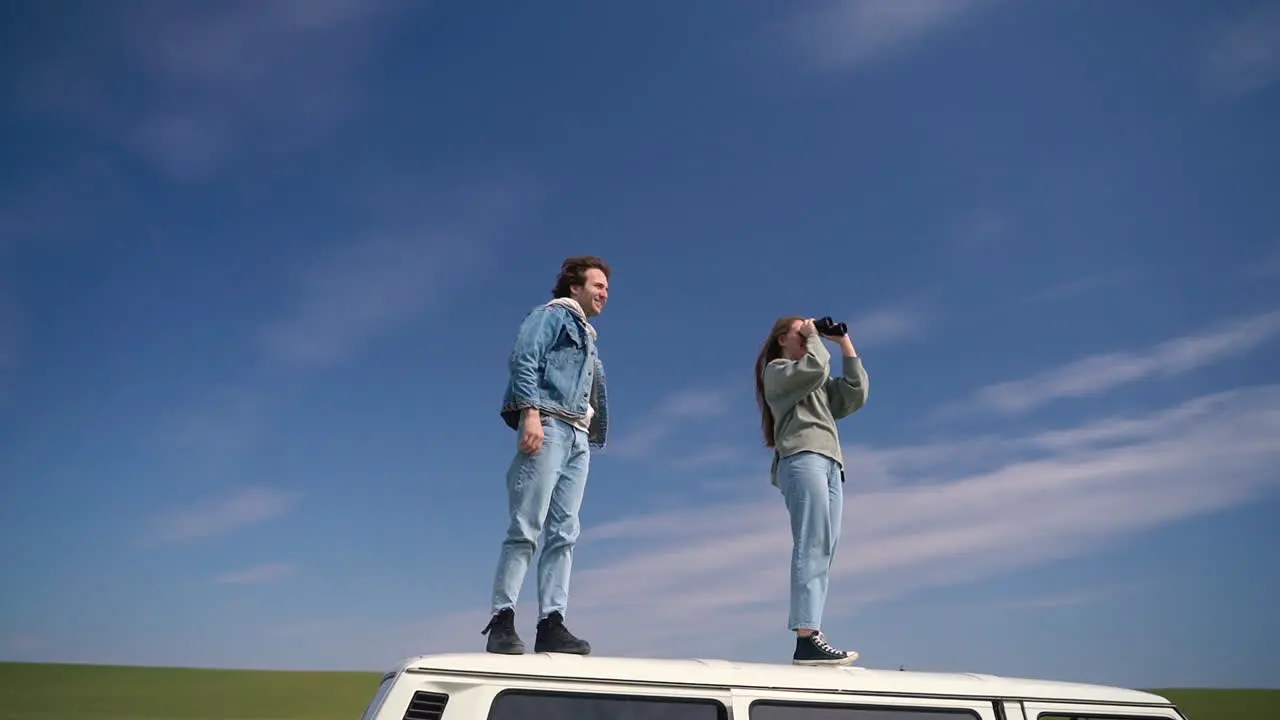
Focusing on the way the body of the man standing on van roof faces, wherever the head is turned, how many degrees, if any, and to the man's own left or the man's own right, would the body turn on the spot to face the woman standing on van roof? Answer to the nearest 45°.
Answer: approximately 45° to the man's own left

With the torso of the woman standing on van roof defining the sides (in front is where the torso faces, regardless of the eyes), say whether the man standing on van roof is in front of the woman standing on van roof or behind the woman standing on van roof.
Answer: behind

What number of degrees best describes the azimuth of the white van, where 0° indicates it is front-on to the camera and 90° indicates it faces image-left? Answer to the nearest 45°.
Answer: approximately 270°

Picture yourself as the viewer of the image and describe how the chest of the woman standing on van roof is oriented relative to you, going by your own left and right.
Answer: facing to the right of the viewer
